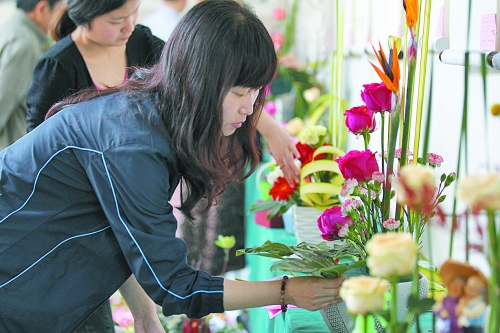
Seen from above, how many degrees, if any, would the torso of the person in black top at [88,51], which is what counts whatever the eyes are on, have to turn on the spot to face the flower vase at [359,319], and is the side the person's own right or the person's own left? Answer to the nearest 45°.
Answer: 0° — they already face it

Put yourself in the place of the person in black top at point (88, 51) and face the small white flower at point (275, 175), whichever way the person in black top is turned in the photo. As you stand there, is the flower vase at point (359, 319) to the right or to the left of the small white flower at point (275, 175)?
right

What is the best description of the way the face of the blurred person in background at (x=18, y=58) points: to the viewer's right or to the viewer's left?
to the viewer's right

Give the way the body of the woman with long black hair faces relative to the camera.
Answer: to the viewer's right
